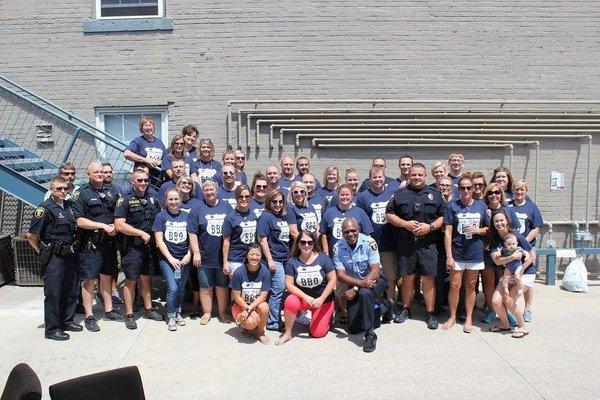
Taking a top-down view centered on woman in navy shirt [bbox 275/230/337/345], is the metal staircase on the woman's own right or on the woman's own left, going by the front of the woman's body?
on the woman's own right

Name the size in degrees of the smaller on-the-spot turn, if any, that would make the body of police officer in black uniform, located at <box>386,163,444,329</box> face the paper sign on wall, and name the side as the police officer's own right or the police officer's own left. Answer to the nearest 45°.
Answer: approximately 135° to the police officer's own left

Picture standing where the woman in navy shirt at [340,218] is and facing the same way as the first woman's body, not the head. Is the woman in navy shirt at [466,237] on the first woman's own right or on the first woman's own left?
on the first woman's own left

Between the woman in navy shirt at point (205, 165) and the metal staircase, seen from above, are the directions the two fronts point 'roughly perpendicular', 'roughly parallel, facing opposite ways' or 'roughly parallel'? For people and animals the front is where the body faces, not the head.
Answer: roughly perpendicular

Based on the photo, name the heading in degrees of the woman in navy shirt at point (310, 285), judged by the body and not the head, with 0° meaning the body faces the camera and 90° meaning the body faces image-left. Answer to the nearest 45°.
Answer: approximately 0°

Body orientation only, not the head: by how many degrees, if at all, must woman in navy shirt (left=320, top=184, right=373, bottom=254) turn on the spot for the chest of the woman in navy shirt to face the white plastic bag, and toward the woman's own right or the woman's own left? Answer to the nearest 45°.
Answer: approximately 135° to the woman's own left

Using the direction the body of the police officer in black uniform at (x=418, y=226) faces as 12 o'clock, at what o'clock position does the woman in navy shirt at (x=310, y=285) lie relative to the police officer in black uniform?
The woman in navy shirt is roughly at 2 o'clock from the police officer in black uniform.
